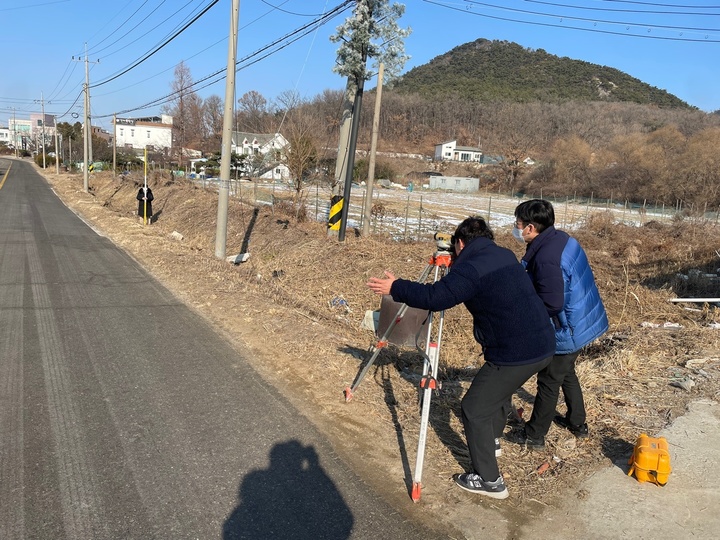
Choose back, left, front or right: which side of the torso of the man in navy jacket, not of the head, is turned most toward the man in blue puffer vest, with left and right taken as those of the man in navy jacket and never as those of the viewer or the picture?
right

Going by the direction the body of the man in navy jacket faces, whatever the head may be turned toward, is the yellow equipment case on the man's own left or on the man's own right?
on the man's own right

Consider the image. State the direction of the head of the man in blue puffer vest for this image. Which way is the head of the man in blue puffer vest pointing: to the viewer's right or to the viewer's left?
to the viewer's left

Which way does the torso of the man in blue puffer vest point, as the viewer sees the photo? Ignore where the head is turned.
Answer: to the viewer's left

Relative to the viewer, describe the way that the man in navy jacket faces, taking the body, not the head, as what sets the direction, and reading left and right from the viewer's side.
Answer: facing away from the viewer and to the left of the viewer

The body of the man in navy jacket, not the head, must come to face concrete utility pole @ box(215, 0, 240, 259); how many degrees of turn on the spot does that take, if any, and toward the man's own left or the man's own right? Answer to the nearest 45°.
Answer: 0° — they already face it

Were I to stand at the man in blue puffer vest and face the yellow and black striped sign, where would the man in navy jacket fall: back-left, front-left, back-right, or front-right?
back-left

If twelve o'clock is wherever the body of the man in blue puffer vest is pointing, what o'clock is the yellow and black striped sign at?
The yellow and black striped sign is roughly at 2 o'clock from the man in blue puffer vest.

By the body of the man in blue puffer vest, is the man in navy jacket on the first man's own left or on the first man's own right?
on the first man's own left

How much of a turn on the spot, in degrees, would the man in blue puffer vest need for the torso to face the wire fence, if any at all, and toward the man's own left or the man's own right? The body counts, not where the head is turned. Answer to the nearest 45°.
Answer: approximately 90° to the man's own right

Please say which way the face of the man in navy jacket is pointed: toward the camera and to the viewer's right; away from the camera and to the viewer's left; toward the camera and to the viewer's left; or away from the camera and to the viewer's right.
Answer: away from the camera and to the viewer's left

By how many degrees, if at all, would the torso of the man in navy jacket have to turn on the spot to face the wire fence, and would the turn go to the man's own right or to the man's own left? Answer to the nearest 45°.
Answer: approximately 45° to the man's own right
